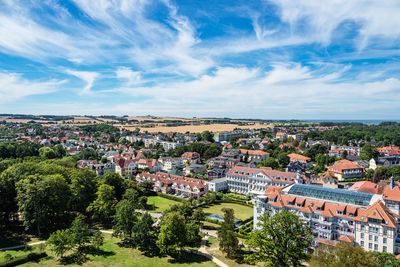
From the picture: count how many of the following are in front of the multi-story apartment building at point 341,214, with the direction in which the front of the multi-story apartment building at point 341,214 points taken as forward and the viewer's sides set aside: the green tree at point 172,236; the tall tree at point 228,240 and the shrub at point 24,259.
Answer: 3

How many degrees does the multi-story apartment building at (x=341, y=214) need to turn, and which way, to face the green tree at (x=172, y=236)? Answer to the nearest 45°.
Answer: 0° — it already faces it

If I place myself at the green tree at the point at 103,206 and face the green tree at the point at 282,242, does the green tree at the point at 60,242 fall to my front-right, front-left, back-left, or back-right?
front-right

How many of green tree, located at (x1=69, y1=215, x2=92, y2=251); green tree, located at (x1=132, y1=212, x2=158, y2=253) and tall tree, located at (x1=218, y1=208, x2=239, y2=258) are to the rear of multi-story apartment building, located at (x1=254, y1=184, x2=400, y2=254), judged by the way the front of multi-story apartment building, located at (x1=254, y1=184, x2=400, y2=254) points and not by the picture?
0

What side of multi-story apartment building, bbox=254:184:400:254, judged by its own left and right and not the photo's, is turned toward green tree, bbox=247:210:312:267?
front

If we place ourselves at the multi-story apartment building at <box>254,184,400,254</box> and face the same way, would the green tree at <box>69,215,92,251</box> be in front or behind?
in front

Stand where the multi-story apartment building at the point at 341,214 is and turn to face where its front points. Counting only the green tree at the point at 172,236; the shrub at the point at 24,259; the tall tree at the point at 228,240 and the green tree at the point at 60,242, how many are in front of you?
4

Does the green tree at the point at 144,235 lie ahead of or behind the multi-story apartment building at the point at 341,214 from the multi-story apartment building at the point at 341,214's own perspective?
ahead

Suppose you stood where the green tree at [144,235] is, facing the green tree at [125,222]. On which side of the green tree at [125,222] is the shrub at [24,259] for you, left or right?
left

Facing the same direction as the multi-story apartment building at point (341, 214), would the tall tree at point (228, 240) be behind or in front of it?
in front

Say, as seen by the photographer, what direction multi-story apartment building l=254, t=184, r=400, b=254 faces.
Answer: facing the viewer and to the left of the viewer

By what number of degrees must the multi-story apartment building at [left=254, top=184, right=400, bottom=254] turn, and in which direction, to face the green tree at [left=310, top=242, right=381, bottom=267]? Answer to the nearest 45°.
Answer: approximately 45° to its left

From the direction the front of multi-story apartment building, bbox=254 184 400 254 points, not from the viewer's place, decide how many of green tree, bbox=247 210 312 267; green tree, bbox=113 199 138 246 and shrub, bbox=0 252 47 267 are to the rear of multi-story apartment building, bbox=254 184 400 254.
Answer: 0
